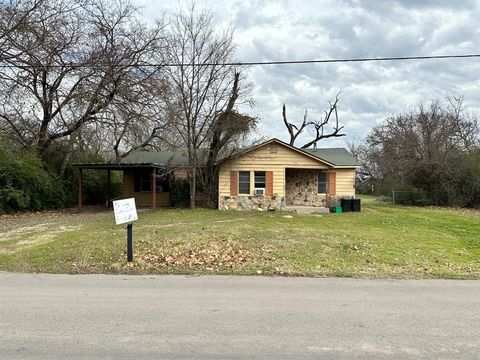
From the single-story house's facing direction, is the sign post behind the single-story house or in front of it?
in front

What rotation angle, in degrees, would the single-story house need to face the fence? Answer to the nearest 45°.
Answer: approximately 135° to its left

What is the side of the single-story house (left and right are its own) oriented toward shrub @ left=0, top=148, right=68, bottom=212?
right

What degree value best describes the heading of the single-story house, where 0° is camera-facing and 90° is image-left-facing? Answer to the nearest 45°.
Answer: approximately 0°

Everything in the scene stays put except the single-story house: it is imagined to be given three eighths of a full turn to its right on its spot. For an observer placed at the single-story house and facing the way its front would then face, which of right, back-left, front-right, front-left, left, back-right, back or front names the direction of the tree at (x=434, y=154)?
right

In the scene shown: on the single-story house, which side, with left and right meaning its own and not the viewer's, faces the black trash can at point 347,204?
left

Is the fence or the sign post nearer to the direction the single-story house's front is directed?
the sign post
